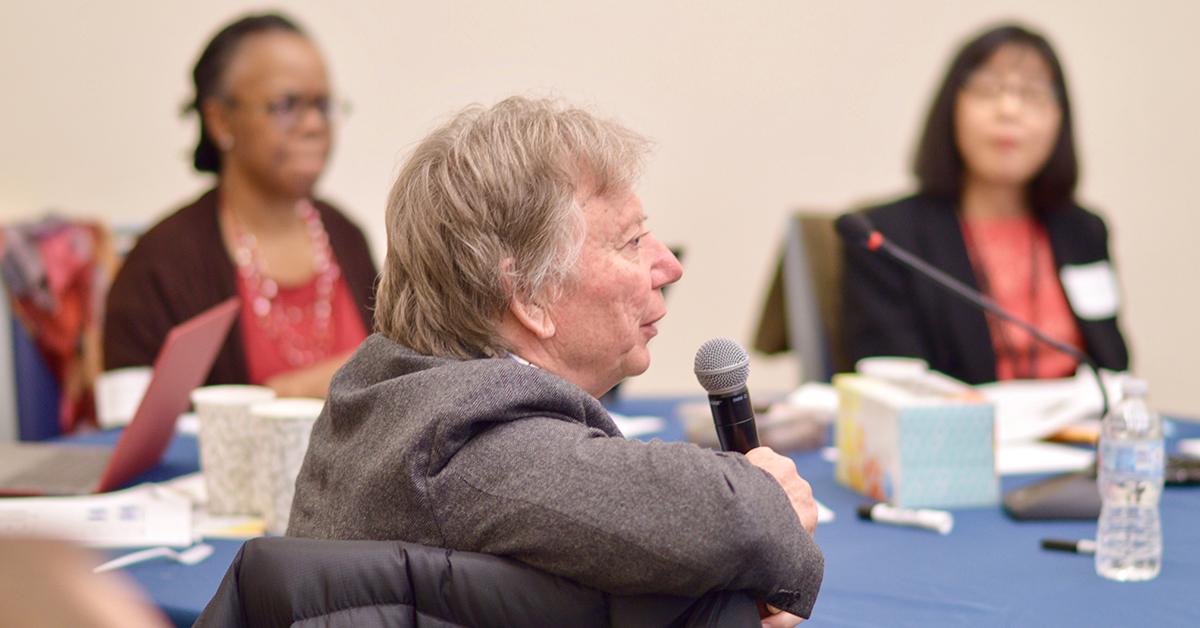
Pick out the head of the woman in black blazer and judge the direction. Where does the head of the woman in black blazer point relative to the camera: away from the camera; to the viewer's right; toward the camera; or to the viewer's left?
toward the camera

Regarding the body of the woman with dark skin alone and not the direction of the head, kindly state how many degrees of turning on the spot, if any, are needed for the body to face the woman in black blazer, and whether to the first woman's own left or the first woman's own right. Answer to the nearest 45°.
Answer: approximately 45° to the first woman's own left

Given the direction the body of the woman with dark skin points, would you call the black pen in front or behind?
in front

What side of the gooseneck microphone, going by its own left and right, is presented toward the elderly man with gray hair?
left

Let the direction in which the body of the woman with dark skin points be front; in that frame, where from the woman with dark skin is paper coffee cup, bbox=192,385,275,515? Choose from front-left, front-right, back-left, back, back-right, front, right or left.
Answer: front-right

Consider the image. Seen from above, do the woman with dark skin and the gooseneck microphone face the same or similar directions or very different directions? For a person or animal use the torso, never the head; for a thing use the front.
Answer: very different directions

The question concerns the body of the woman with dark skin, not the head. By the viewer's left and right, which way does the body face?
facing the viewer and to the right of the viewer

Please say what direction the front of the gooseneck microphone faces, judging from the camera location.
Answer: facing to the left of the viewer

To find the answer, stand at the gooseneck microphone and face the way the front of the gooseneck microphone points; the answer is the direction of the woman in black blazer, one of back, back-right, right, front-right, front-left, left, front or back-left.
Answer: right

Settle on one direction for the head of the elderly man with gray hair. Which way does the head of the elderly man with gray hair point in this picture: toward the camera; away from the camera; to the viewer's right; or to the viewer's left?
to the viewer's right

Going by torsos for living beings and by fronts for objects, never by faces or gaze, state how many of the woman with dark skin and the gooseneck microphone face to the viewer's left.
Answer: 1

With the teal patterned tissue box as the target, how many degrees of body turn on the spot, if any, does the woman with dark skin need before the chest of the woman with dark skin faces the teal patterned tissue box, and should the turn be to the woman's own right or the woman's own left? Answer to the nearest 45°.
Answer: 0° — they already face it

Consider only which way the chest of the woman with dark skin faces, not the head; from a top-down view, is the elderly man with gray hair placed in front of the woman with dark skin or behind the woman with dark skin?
in front

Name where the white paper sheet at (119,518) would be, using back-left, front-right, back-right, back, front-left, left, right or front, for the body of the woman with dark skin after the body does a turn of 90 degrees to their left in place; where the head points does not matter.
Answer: back-right
